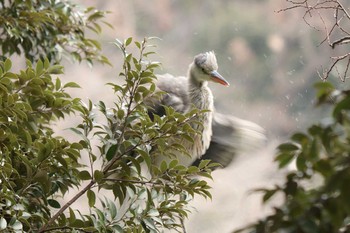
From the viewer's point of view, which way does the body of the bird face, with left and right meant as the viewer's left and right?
facing the viewer and to the right of the viewer

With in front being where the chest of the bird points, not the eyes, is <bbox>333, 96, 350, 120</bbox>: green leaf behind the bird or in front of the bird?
in front
